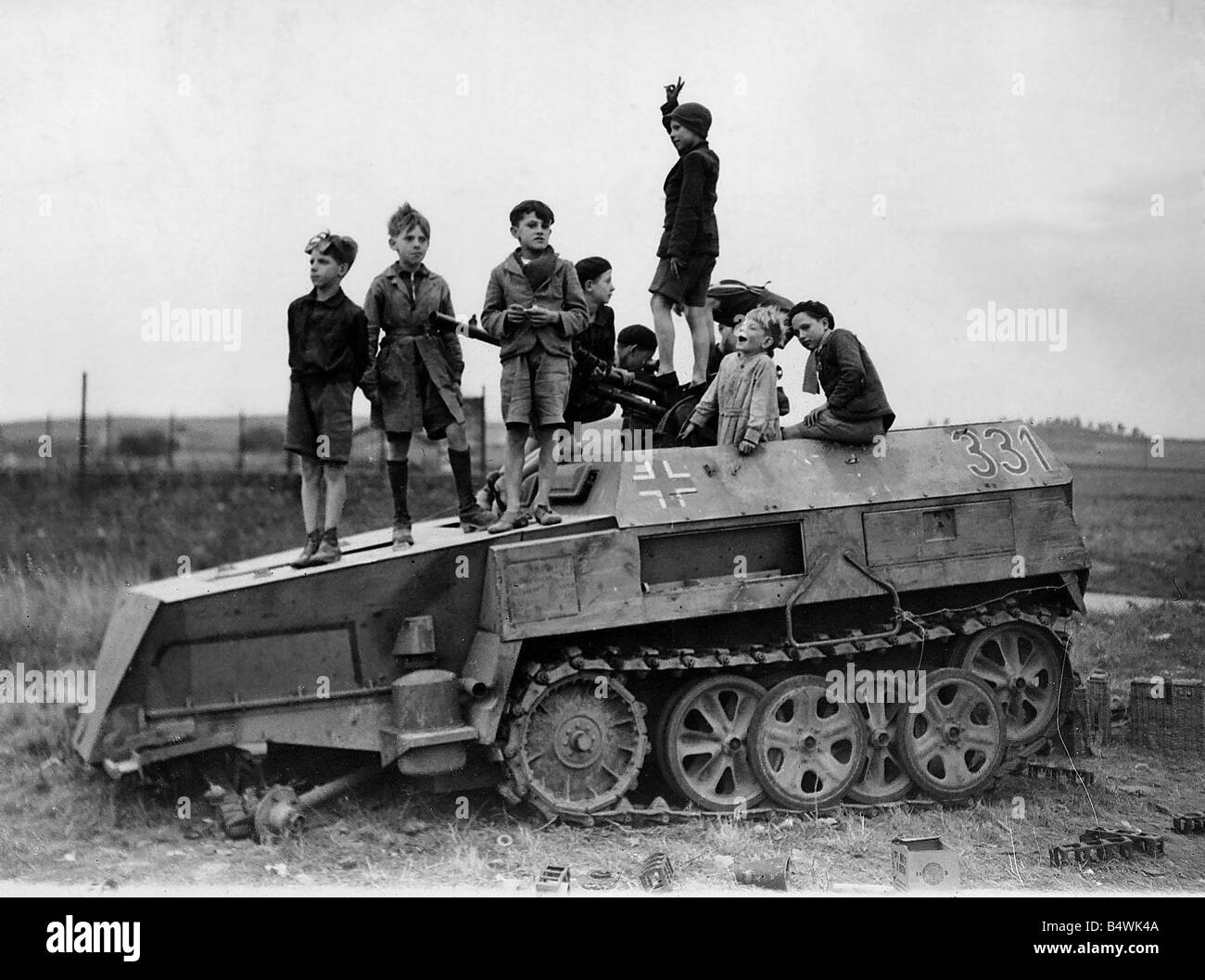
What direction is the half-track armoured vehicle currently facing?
to the viewer's left

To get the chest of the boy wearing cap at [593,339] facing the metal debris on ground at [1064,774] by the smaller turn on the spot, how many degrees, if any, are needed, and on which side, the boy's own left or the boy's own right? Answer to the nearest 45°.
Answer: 0° — they already face it

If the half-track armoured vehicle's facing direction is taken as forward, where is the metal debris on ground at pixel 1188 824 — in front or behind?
behind

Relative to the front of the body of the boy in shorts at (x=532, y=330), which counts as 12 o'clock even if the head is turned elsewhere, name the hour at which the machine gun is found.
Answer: The machine gun is roughly at 7 o'clock from the boy in shorts.

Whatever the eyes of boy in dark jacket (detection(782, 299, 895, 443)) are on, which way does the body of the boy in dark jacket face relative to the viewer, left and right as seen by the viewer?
facing to the left of the viewer

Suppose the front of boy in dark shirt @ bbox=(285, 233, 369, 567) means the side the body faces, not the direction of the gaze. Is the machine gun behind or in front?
behind
